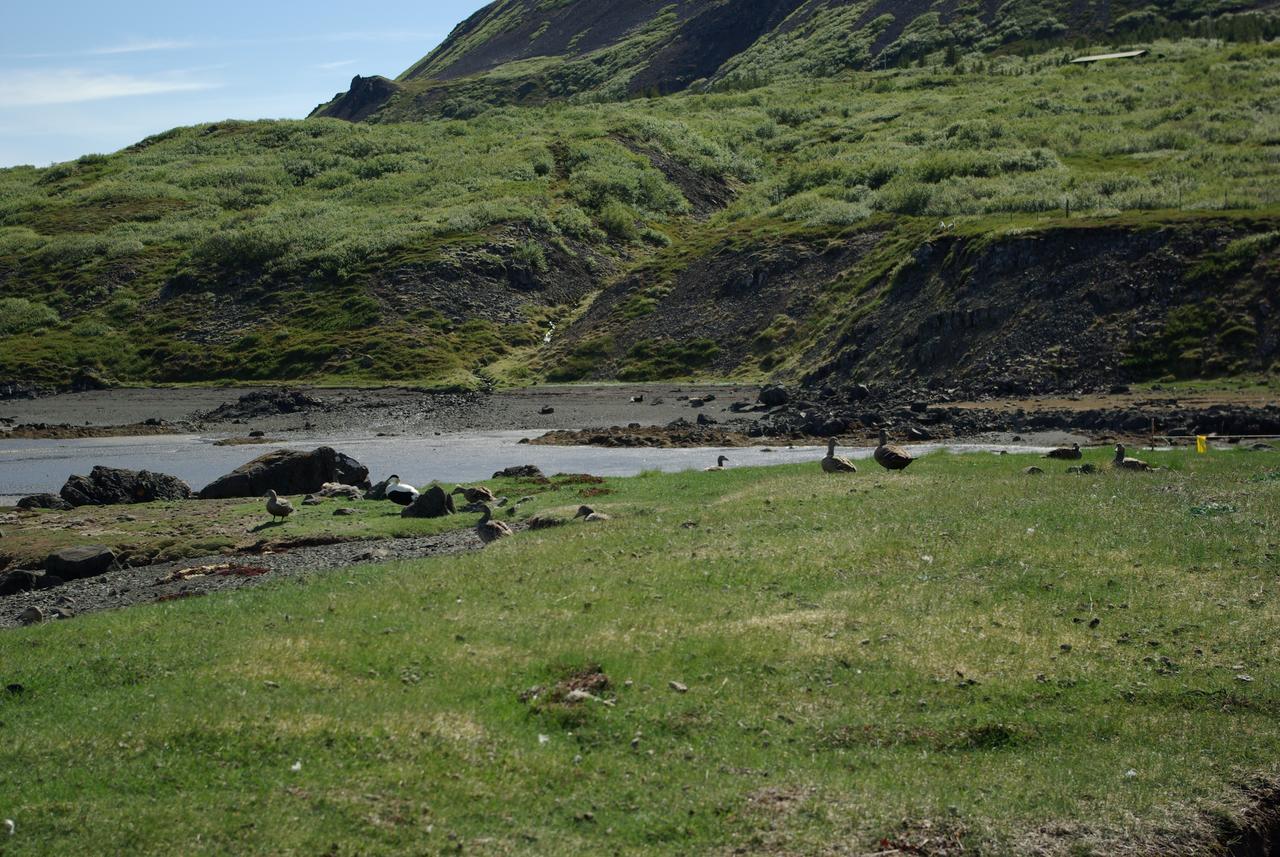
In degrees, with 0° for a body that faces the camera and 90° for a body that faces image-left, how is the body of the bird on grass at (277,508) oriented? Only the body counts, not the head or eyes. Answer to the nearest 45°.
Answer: approximately 90°

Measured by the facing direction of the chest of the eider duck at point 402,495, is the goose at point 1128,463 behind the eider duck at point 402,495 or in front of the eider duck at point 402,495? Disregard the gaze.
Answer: behind

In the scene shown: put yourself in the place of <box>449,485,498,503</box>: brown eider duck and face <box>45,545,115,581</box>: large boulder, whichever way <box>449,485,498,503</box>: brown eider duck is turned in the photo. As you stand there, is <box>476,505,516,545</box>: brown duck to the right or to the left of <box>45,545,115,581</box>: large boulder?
left

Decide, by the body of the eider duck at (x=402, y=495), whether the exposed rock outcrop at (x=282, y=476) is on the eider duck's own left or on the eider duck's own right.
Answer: on the eider duck's own right

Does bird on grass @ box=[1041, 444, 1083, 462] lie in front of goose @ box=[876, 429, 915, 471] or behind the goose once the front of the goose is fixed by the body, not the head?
behind

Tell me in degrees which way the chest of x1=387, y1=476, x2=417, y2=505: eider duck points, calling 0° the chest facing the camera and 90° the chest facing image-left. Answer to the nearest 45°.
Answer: approximately 90°

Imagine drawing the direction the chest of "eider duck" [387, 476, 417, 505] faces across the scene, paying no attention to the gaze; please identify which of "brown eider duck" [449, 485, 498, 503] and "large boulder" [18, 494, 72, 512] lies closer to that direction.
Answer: the large boulder

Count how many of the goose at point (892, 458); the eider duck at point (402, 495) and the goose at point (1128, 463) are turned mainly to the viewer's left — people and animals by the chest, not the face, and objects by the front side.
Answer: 3

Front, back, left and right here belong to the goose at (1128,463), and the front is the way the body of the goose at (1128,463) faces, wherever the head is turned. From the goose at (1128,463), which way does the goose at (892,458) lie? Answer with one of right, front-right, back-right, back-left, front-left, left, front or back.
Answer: front

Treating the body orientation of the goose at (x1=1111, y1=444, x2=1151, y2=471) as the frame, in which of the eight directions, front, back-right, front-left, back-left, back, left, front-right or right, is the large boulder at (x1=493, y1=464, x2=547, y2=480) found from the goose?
front

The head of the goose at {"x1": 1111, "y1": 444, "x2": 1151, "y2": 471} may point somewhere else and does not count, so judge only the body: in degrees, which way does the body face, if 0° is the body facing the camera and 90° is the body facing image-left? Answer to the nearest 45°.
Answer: approximately 90°

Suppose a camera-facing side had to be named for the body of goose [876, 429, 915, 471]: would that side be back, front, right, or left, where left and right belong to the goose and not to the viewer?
left

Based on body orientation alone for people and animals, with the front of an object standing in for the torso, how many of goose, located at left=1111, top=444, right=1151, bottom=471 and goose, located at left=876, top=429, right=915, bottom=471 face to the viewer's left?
2

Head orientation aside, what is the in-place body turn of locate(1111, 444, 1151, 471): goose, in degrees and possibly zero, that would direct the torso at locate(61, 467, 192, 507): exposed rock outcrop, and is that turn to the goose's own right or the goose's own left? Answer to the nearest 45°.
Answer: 0° — it already faces it
